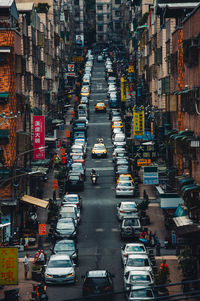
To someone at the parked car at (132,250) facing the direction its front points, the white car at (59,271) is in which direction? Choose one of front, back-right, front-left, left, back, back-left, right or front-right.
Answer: back-left

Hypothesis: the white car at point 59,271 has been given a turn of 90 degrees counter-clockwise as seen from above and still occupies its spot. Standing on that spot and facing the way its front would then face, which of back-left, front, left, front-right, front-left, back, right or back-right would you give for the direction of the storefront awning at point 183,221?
front

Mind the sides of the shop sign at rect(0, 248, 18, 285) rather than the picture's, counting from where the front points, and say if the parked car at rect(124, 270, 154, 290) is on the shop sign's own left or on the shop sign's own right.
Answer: on the shop sign's own left

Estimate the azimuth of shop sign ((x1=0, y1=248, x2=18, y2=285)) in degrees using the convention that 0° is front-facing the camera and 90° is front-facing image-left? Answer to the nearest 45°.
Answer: approximately 0°

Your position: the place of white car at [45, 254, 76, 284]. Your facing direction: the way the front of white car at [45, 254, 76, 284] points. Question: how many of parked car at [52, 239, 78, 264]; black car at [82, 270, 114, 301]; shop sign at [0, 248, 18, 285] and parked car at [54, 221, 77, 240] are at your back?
2

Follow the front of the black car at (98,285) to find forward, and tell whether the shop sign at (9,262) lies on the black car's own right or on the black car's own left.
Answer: on the black car's own left

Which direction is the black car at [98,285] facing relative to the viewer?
away from the camera

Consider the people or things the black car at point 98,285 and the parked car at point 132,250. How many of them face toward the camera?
0
